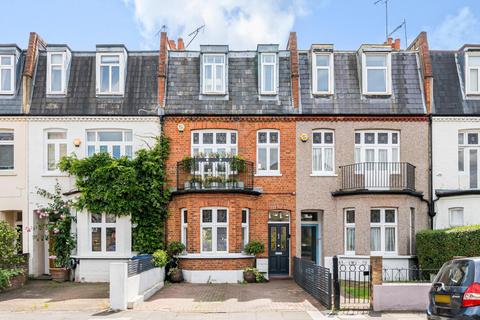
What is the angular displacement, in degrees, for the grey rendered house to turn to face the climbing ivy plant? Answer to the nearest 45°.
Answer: approximately 90° to its right

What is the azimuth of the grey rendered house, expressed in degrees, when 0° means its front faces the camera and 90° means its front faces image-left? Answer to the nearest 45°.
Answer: approximately 0°

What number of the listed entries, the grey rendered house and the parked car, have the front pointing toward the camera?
1

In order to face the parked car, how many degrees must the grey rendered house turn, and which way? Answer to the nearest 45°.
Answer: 0° — it already faces it

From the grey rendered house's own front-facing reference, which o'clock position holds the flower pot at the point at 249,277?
The flower pot is roughly at 2 o'clock from the grey rendered house.

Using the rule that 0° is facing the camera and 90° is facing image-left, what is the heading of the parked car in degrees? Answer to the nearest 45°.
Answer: approximately 225°

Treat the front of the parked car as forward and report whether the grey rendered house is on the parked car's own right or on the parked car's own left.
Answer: on the parked car's own left
